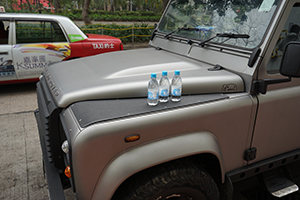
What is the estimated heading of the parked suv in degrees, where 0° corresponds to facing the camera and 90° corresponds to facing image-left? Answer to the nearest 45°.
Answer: approximately 45°

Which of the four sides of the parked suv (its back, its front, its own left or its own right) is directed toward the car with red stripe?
right
